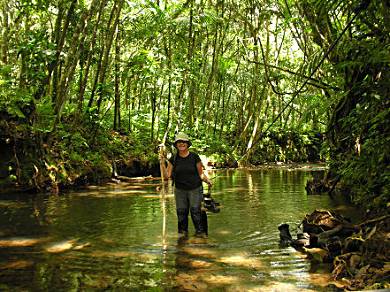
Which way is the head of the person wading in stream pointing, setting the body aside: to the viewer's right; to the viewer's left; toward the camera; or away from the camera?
toward the camera

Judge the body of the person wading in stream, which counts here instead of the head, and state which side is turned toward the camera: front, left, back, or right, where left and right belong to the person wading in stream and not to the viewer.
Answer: front
